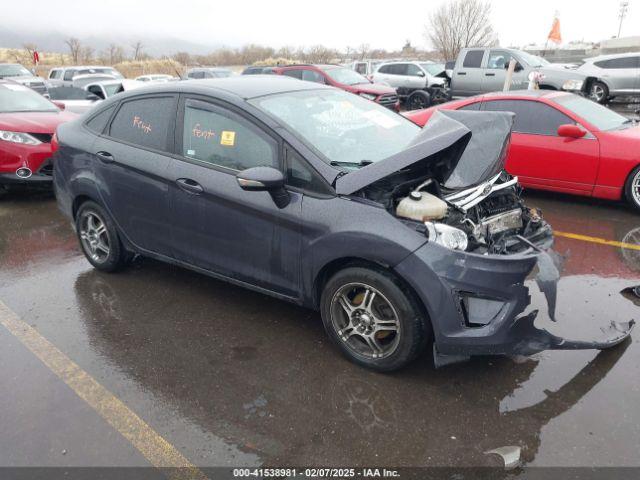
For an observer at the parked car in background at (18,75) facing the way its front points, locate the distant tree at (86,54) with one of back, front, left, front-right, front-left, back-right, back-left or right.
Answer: back-left

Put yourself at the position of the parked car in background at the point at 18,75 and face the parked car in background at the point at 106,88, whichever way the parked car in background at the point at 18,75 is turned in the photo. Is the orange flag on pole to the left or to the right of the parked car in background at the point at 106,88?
left

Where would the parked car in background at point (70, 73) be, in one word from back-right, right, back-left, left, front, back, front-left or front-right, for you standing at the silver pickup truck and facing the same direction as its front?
back-right

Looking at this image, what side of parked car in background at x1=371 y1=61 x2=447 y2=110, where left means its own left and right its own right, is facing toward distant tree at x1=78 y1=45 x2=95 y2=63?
back
